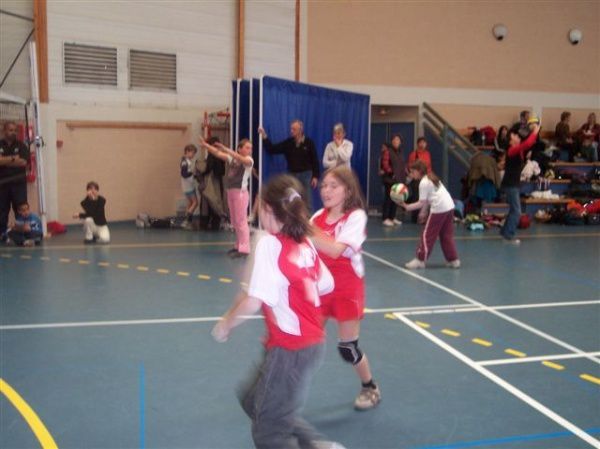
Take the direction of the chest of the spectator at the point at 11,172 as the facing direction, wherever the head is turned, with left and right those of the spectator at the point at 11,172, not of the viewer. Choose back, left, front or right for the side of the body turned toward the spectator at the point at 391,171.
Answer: left

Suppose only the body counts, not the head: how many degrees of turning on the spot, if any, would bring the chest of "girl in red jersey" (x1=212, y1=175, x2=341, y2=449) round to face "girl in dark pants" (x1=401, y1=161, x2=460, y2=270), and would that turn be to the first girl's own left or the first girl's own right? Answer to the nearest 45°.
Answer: approximately 45° to the first girl's own right

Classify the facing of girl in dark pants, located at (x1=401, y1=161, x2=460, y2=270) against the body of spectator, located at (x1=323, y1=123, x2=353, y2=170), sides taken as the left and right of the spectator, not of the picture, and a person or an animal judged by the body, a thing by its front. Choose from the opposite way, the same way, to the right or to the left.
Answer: to the right

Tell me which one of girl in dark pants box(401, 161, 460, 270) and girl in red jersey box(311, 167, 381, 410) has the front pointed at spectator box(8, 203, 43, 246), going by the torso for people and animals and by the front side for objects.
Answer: the girl in dark pants

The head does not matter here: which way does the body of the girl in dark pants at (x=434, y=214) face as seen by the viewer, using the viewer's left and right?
facing to the left of the viewer

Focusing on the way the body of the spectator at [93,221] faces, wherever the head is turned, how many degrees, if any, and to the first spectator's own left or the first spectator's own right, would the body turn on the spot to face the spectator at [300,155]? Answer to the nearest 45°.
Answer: approximately 90° to the first spectator's own left

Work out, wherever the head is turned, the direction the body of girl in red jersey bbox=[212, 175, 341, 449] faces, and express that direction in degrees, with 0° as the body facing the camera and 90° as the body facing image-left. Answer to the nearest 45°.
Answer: approximately 135°

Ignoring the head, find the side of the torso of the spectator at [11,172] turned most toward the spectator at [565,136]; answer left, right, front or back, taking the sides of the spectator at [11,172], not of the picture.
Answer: left

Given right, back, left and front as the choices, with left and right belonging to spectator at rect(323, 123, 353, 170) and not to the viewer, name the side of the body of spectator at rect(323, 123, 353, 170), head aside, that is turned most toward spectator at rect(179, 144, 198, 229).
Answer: right

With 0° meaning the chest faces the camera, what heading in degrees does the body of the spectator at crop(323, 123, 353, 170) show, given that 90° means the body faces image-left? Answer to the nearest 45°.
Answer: approximately 0°
